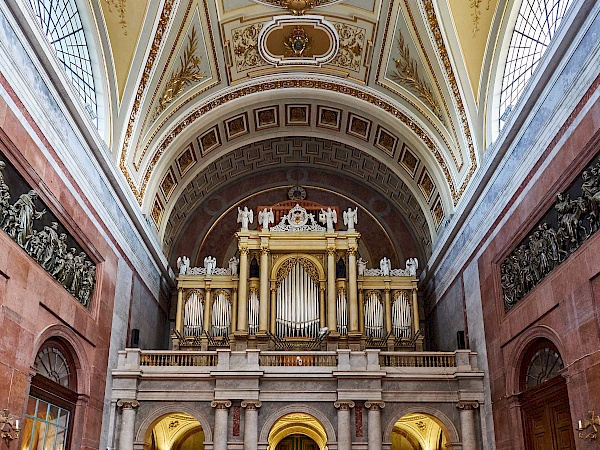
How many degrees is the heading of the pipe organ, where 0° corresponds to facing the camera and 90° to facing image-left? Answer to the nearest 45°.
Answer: approximately 0°

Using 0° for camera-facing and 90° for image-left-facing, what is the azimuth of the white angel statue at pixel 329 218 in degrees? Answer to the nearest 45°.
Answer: approximately 0°

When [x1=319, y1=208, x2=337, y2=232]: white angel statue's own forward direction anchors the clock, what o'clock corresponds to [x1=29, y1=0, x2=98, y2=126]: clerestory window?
The clerestory window is roughly at 1 o'clock from the white angel statue.
